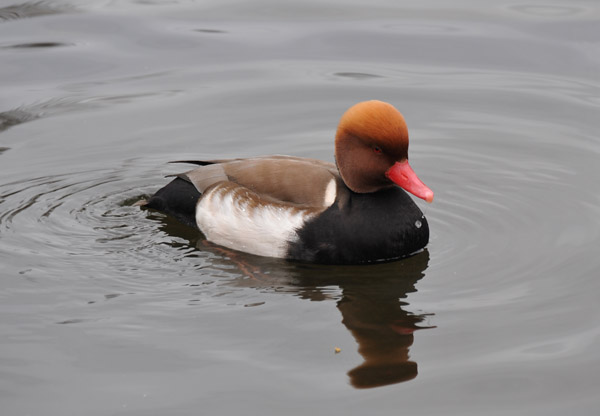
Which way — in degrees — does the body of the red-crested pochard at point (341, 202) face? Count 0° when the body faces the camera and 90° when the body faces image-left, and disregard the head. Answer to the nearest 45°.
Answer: approximately 315°
